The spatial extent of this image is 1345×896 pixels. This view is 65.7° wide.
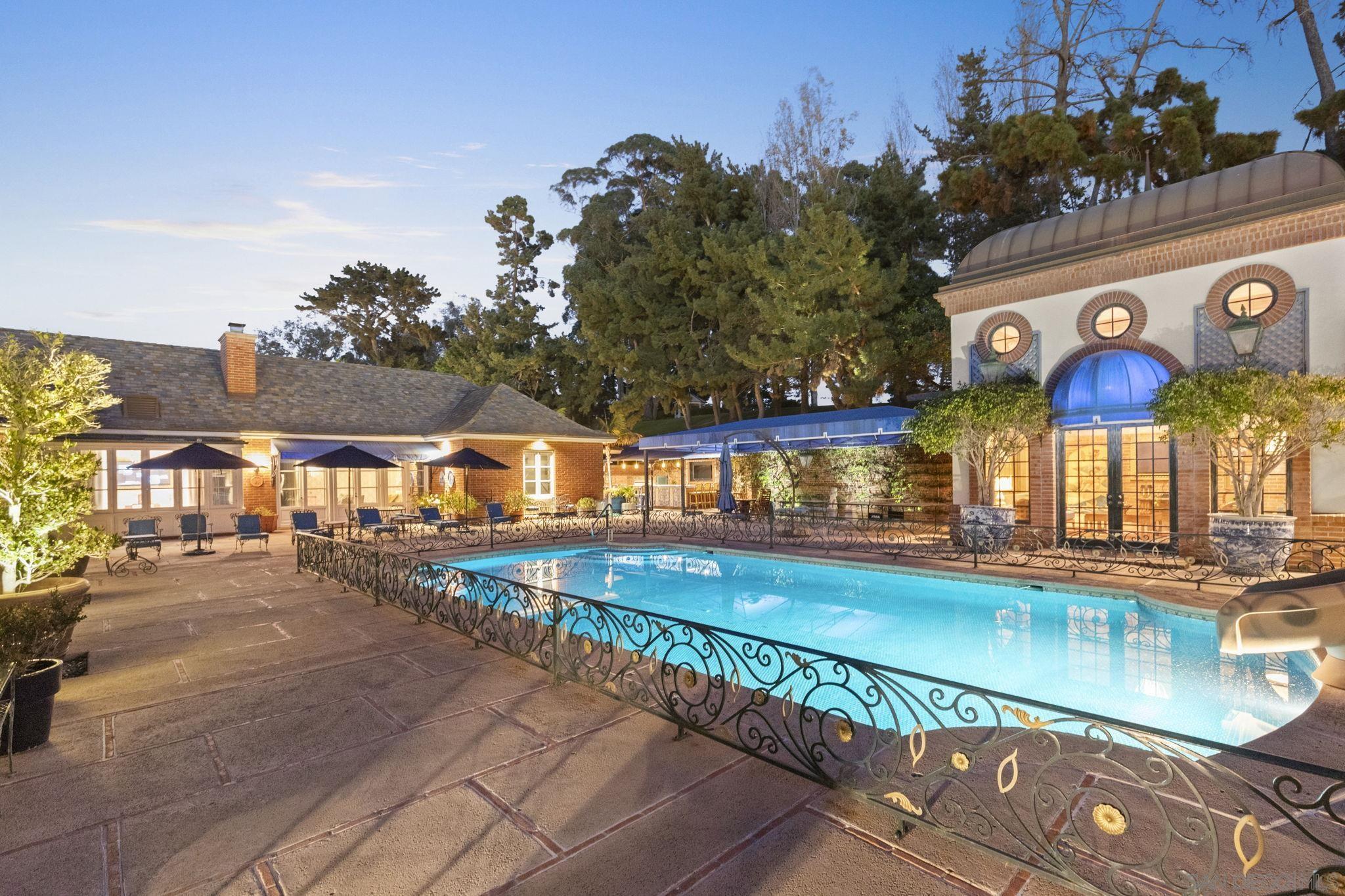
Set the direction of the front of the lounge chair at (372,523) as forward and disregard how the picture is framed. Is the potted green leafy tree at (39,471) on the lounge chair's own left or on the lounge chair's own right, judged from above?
on the lounge chair's own right

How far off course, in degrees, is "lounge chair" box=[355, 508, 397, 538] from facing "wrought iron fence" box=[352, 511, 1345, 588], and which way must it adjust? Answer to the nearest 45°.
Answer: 0° — it already faces it

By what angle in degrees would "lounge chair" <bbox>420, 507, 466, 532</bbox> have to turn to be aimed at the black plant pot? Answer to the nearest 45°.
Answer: approximately 45° to its right

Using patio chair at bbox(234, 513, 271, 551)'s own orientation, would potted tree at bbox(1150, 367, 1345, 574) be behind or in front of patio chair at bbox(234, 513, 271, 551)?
in front

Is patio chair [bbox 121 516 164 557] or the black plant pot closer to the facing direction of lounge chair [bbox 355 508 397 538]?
the black plant pot

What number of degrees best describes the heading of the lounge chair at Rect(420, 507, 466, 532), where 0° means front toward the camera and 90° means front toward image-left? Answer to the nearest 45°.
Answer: approximately 315°

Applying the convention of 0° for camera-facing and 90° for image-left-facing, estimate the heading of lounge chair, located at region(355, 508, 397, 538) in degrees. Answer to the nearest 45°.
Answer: approximately 315°
